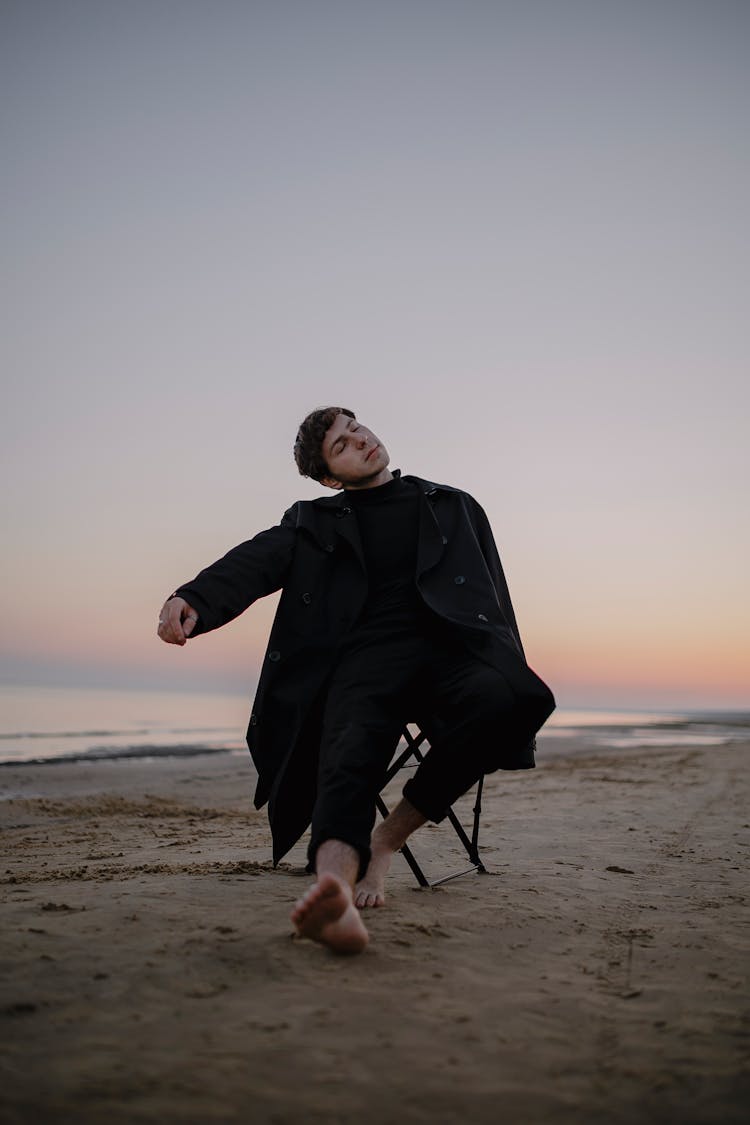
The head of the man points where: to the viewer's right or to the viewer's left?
to the viewer's right

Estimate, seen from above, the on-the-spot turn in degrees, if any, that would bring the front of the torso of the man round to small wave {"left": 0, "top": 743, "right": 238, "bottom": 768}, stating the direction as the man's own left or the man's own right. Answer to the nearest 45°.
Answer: approximately 180°

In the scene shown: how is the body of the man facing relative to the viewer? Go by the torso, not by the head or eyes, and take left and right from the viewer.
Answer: facing the viewer
